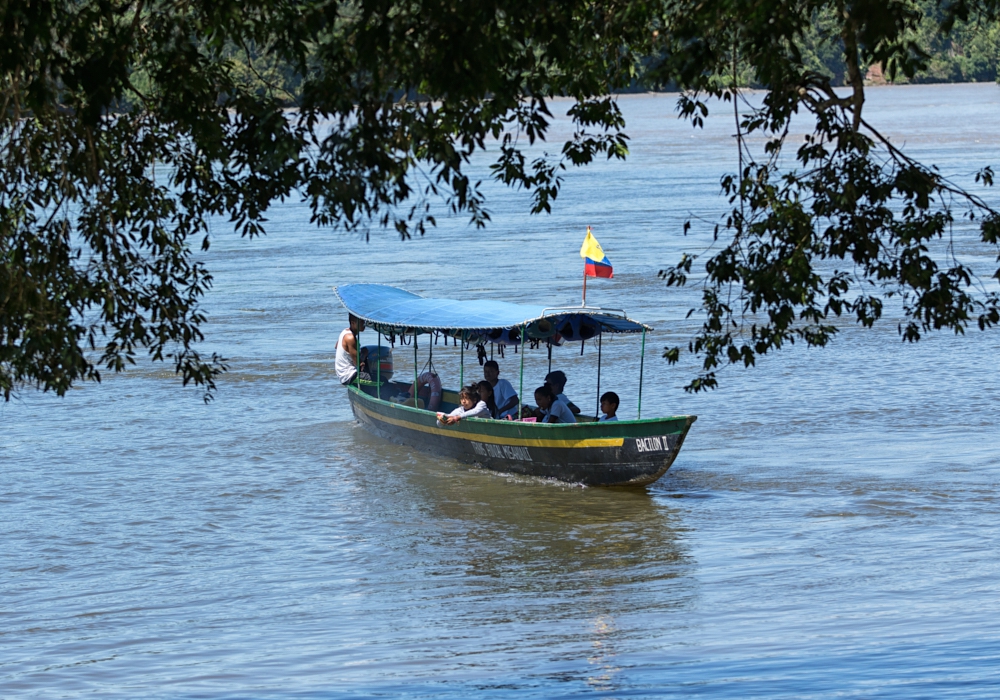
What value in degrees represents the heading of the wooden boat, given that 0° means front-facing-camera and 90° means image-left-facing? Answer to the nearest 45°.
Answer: approximately 315°
